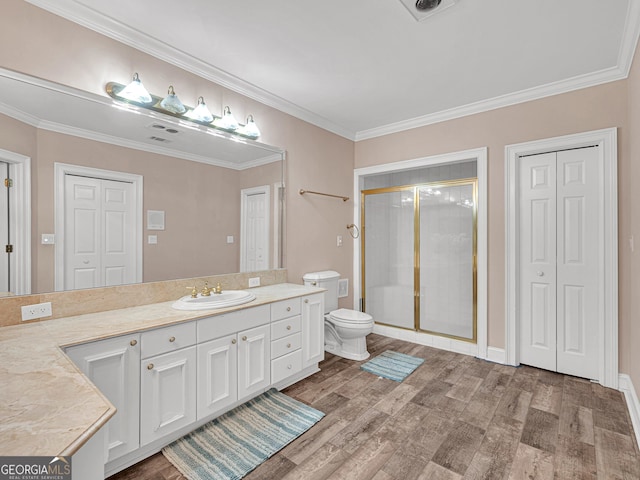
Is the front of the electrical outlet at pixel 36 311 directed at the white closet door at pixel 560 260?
no

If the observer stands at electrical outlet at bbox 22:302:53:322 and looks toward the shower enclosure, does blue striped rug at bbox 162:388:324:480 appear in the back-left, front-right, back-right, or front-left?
front-right

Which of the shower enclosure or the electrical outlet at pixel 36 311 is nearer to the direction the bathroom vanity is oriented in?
the shower enclosure

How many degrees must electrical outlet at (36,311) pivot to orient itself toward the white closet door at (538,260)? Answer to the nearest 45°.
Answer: approximately 45° to its left

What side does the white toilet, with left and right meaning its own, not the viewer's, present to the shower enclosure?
left

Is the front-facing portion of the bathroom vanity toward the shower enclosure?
no

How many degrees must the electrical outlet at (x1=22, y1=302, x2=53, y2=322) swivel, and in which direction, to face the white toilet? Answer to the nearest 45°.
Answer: approximately 90° to its left

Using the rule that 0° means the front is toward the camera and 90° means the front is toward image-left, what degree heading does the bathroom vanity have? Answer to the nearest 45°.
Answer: approximately 315°

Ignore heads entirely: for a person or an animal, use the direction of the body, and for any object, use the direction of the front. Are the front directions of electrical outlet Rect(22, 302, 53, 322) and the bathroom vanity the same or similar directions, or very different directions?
same or similar directions

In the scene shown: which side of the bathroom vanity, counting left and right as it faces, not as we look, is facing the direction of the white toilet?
left

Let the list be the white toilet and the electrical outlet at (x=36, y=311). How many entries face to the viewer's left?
0

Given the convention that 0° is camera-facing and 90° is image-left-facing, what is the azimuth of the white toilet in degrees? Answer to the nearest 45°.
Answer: approximately 315°

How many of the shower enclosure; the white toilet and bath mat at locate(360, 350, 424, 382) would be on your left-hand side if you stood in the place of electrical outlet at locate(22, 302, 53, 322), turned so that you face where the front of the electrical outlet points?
3

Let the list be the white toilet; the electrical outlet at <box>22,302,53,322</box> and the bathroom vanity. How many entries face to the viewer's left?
0

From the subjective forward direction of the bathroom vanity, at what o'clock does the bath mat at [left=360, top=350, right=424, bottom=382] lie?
The bath mat is roughly at 10 o'clock from the bathroom vanity.

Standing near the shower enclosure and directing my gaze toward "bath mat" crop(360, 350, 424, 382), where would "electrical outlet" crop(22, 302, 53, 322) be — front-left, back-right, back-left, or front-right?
front-right
